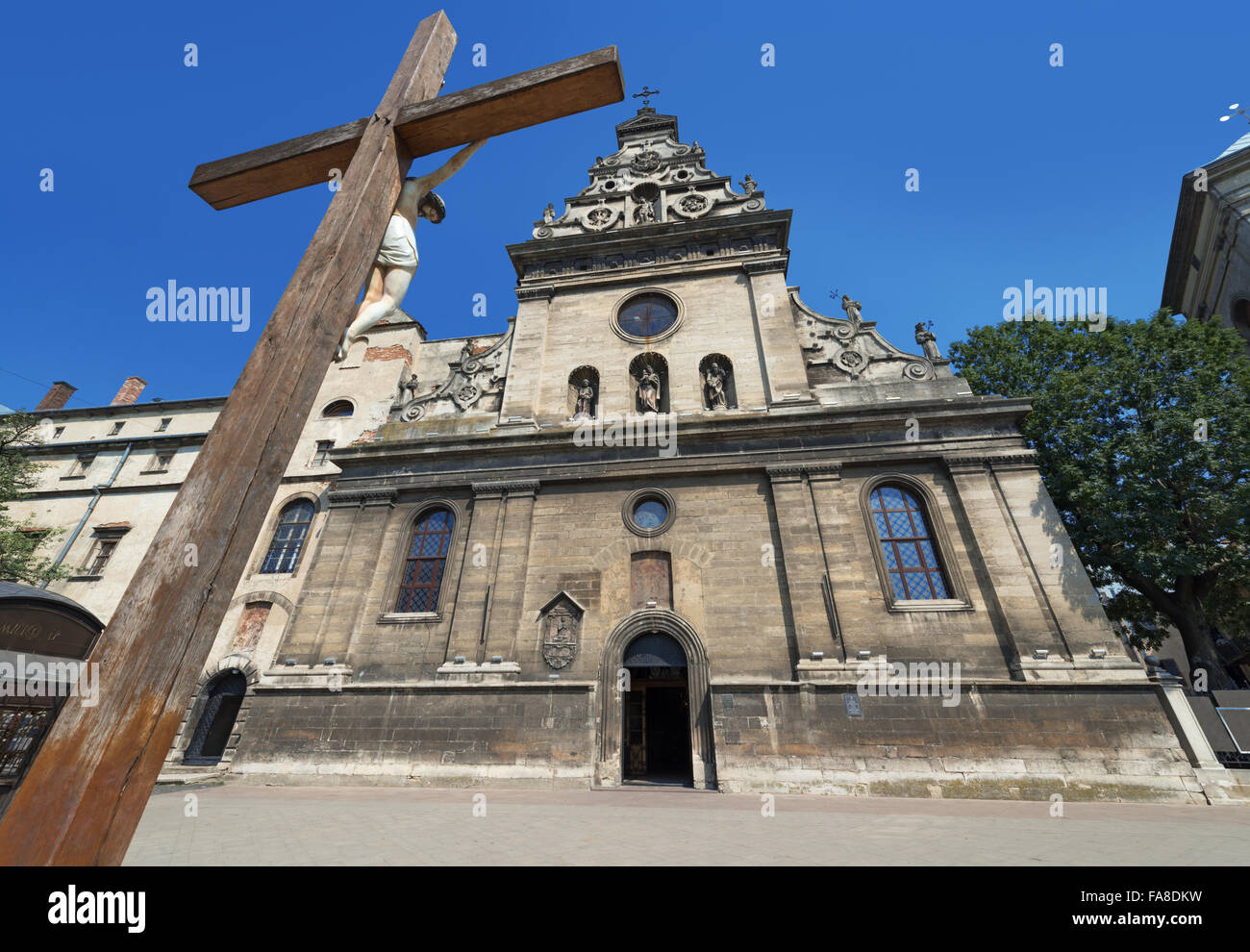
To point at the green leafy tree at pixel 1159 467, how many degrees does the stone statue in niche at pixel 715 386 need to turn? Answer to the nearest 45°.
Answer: approximately 90° to its left

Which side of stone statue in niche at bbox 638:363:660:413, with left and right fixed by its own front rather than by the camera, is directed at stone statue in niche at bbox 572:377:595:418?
right

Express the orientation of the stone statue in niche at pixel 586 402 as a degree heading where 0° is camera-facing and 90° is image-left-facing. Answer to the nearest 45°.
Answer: approximately 0°

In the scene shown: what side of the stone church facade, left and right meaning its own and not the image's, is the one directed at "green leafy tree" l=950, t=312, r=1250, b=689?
left

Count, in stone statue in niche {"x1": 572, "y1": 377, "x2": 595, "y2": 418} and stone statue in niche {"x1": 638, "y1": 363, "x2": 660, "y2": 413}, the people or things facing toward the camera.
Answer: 2

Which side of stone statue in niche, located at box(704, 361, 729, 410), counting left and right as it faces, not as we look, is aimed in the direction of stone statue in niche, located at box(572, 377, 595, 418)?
right
